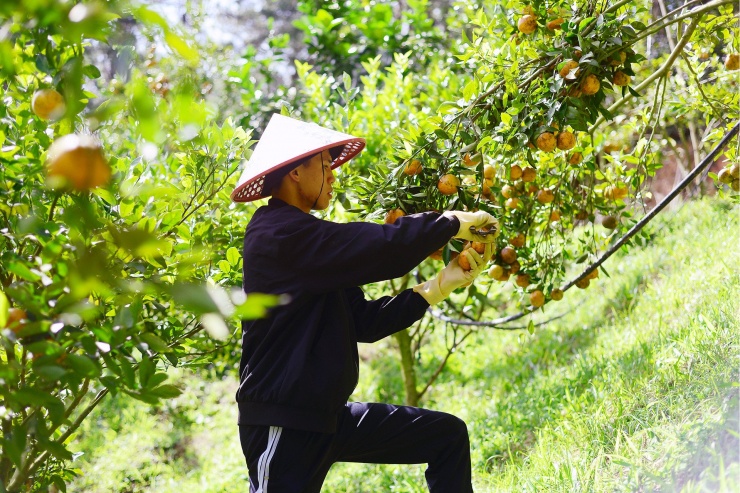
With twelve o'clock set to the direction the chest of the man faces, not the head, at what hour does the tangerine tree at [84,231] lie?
The tangerine tree is roughly at 4 o'clock from the man.

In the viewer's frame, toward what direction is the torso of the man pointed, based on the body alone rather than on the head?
to the viewer's right

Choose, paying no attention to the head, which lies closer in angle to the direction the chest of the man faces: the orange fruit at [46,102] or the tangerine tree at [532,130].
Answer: the tangerine tree

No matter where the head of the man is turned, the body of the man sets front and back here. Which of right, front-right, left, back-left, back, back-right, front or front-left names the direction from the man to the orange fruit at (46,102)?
back-right

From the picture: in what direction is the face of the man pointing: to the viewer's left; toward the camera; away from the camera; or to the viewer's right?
to the viewer's right
